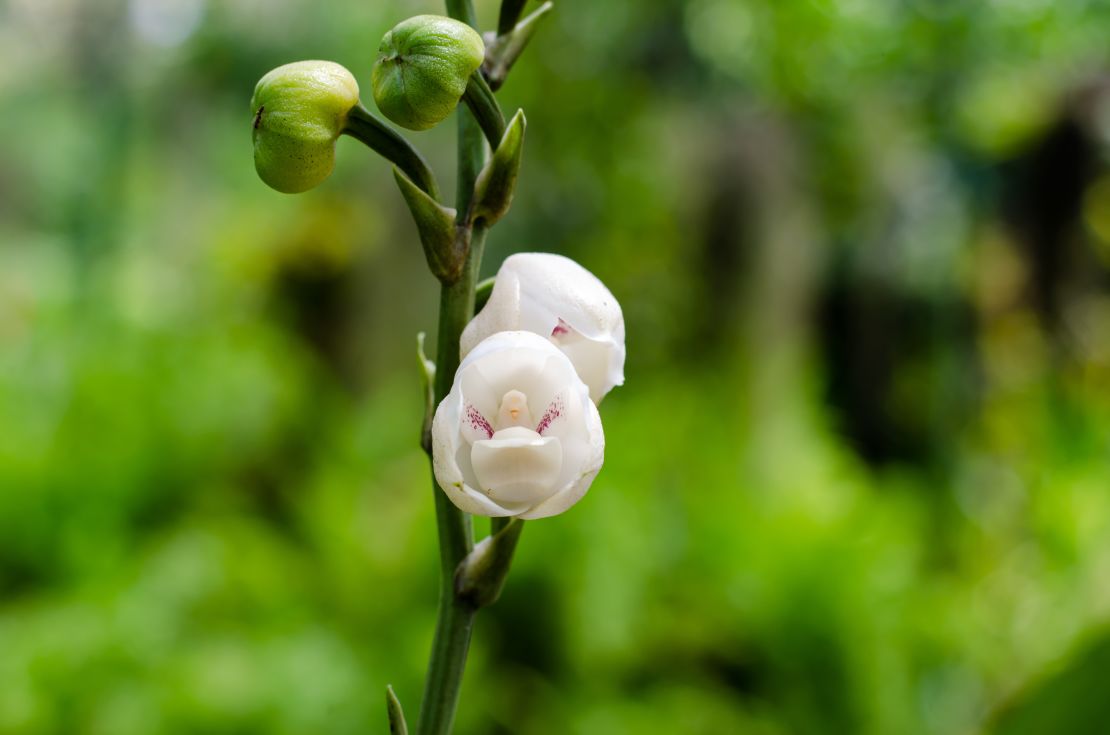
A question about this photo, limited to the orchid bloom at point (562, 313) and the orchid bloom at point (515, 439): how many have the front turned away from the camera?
0

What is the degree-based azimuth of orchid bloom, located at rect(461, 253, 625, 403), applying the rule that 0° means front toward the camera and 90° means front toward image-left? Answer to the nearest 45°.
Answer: approximately 315°
